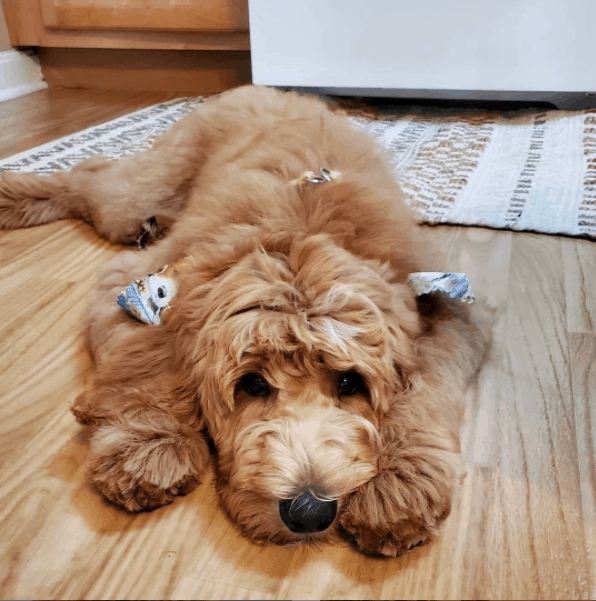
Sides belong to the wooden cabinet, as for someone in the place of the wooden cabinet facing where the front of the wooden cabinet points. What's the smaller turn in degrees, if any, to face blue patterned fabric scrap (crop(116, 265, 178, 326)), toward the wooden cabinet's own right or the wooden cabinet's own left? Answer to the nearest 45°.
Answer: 0° — it already faces it

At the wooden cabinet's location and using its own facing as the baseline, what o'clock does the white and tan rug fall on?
The white and tan rug is roughly at 11 o'clock from the wooden cabinet.

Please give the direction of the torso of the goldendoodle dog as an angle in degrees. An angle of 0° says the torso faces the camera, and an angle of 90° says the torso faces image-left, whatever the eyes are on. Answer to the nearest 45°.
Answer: approximately 0°

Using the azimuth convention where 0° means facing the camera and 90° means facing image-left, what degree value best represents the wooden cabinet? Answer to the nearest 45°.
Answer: approximately 0°

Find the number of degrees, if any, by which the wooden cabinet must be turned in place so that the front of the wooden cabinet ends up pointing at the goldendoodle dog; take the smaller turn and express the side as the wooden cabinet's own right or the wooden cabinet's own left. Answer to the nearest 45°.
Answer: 0° — it already faces it

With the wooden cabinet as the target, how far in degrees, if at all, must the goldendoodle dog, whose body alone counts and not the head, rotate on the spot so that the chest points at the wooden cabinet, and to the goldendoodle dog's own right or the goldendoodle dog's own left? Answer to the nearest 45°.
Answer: approximately 180°

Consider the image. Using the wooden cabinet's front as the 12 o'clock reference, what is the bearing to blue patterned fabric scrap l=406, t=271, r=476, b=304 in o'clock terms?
The blue patterned fabric scrap is roughly at 12 o'clock from the wooden cabinet.

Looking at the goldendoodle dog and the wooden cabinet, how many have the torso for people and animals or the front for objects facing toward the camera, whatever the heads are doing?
2
